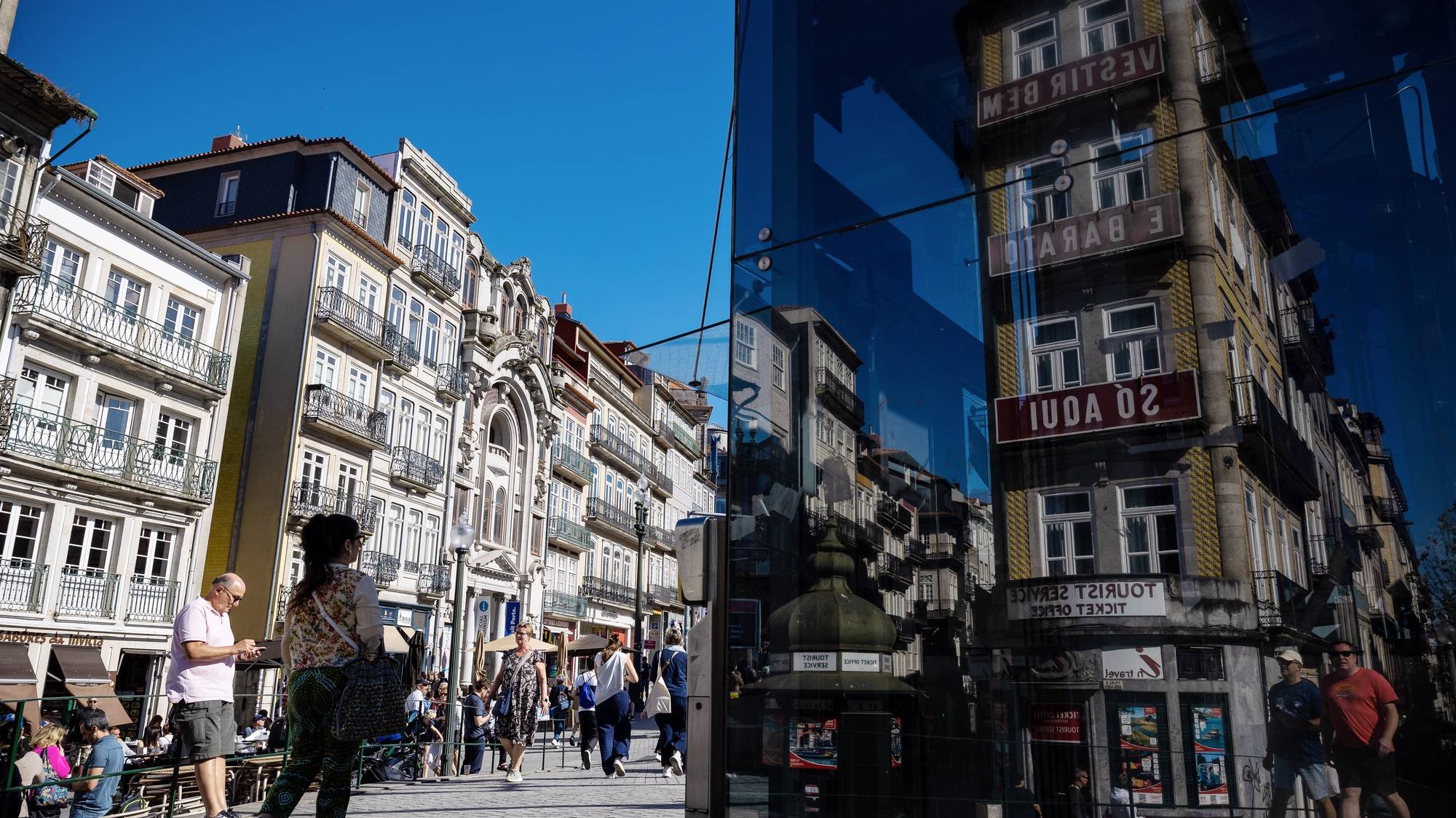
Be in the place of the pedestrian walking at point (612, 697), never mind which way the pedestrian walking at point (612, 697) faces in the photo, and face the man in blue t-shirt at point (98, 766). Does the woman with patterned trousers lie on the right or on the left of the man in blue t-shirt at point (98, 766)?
left

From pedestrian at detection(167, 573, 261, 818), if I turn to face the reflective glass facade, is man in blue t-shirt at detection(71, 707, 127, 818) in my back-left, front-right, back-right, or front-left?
back-left

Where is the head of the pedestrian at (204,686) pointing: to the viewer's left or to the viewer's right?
to the viewer's right

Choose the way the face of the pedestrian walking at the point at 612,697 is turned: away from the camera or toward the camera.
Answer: away from the camera

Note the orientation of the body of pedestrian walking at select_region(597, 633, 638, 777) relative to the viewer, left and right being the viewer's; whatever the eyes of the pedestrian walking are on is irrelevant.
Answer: facing away from the viewer

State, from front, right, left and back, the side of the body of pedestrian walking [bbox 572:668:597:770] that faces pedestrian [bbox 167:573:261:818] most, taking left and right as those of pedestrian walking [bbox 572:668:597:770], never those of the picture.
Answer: back

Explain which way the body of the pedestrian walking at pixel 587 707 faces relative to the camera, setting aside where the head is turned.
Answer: away from the camera

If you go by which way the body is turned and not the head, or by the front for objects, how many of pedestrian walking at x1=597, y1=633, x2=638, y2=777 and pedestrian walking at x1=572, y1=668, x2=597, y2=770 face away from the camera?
2

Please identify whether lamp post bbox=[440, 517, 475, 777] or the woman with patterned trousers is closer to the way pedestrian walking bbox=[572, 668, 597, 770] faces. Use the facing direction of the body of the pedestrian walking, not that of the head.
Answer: the lamp post

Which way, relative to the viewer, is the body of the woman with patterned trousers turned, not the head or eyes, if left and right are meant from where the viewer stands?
facing away from the viewer and to the right of the viewer
